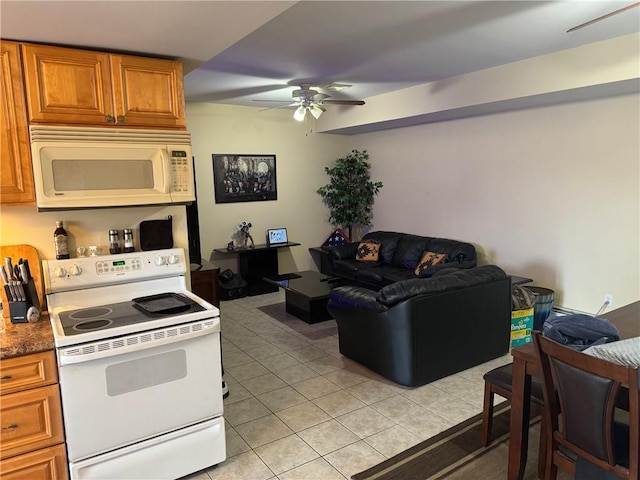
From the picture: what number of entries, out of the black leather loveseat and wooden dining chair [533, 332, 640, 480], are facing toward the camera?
0

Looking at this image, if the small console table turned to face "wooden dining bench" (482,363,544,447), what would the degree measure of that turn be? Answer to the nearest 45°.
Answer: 0° — it already faces it

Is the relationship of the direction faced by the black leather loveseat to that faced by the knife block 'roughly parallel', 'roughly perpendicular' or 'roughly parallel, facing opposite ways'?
roughly parallel, facing opposite ways

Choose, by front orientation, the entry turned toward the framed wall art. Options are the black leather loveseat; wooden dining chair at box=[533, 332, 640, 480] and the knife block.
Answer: the black leather loveseat

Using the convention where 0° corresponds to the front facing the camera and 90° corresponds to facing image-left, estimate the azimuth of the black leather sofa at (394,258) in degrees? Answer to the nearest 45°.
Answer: approximately 45°

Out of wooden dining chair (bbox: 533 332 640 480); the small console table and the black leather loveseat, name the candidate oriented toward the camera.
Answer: the small console table

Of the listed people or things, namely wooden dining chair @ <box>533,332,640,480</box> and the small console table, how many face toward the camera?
1

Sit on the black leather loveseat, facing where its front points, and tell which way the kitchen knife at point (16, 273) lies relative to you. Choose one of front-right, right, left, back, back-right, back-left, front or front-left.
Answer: left

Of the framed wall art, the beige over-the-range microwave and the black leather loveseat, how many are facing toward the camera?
2

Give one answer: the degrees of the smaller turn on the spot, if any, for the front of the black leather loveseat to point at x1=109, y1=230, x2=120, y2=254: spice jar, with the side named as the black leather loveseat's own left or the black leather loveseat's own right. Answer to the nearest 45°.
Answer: approximately 90° to the black leather loveseat's own left

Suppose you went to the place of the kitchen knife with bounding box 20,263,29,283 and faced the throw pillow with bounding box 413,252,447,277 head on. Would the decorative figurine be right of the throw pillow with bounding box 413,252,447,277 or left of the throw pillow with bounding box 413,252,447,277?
left

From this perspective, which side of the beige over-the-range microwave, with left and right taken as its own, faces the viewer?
front

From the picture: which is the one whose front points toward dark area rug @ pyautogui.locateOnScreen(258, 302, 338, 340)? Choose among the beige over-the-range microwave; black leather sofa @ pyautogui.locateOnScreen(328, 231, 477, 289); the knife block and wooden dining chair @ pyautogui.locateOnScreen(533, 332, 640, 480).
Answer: the black leather sofa
